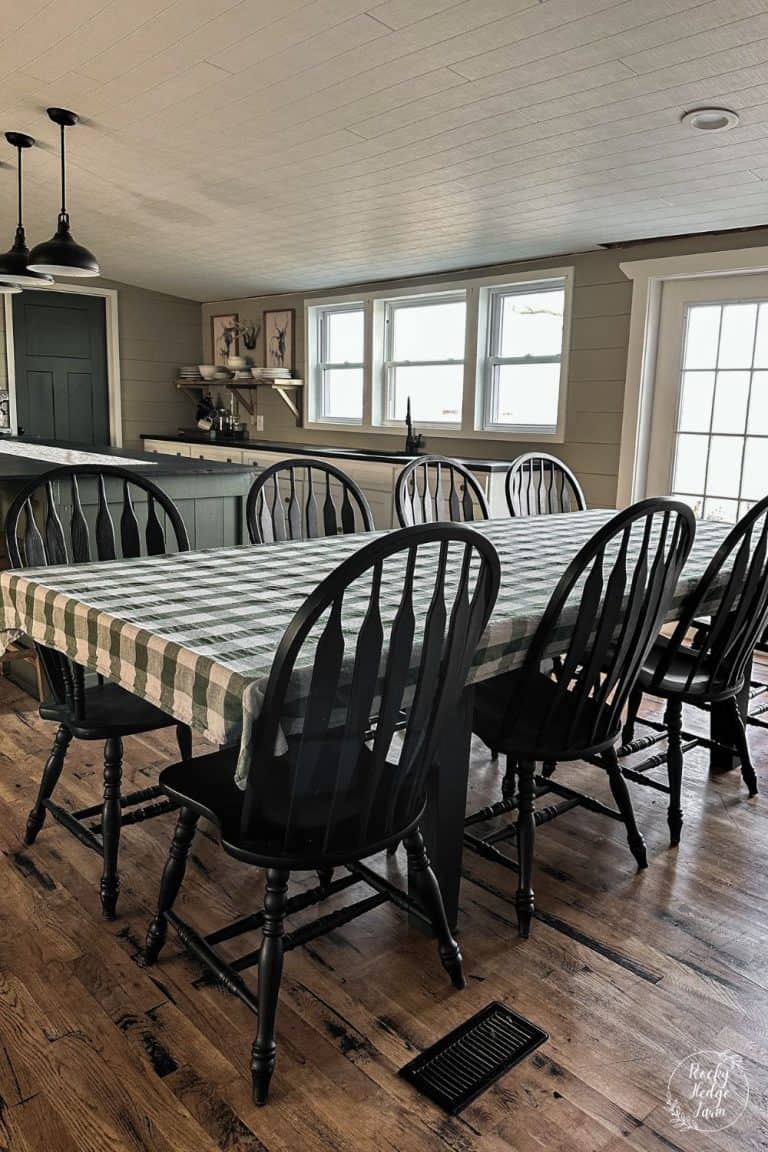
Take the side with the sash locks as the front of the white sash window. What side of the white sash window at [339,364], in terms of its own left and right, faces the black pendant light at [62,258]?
front

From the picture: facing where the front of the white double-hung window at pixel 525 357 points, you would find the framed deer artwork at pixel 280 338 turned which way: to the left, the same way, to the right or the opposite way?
the same way

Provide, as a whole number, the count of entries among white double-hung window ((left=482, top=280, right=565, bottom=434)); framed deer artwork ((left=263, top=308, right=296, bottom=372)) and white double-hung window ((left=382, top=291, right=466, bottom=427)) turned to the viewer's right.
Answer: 0

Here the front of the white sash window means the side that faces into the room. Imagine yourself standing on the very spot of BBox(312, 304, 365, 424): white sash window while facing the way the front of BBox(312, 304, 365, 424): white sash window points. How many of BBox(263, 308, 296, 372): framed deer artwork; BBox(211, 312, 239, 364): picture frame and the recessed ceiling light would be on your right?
2

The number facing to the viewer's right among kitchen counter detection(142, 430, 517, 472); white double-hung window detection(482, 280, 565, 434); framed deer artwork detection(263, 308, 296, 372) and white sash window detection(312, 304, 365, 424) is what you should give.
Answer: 0

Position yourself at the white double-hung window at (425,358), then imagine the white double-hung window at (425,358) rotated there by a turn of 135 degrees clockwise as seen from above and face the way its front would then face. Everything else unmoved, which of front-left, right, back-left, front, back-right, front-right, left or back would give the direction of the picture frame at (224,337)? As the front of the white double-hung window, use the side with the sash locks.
front-left

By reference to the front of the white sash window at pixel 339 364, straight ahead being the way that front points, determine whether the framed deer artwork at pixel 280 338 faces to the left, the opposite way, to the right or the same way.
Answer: the same way

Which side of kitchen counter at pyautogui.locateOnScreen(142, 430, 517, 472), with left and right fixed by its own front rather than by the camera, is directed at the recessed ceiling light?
left

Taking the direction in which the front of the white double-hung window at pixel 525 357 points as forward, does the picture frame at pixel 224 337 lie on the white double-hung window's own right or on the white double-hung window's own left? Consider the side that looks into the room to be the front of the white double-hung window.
on the white double-hung window's own right

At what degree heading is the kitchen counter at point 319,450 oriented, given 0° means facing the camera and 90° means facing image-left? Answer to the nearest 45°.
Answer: approximately 45°

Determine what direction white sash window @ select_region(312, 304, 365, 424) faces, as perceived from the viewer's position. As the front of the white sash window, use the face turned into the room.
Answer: facing the viewer and to the left of the viewer

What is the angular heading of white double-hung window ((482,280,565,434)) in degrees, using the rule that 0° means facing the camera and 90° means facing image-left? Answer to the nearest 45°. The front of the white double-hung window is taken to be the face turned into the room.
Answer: approximately 45°

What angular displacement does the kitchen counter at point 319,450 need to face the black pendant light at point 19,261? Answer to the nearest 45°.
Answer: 0° — it already faces it
